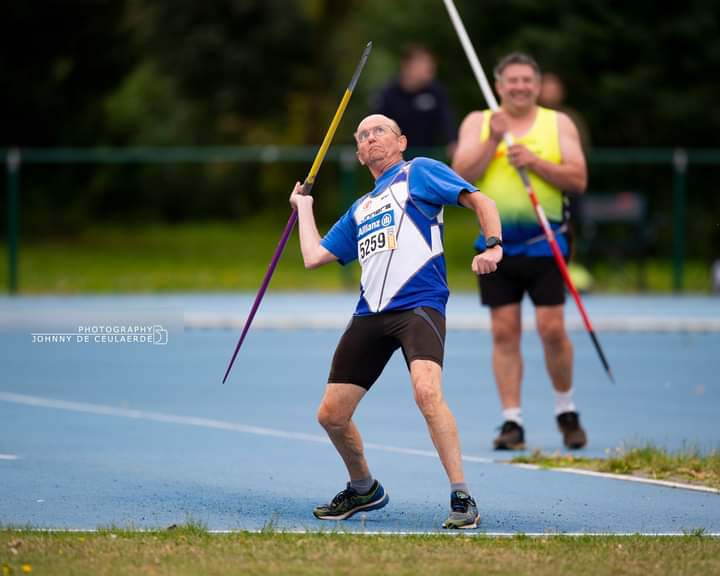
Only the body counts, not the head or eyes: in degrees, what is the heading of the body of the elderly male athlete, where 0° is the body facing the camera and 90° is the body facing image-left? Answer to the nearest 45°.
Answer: approximately 45°

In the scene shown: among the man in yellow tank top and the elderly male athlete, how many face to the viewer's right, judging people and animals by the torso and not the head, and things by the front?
0

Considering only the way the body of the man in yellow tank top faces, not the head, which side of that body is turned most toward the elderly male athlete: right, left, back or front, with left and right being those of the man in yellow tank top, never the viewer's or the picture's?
front

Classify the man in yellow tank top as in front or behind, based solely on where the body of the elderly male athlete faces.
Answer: behind
